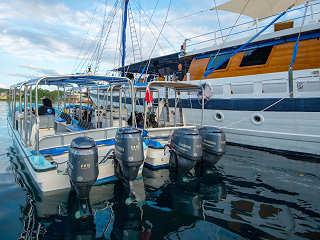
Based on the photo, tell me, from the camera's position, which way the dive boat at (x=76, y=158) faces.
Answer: facing away from the viewer and to the left of the viewer

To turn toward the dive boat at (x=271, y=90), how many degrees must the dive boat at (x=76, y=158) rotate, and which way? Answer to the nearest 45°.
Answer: approximately 135° to its right
